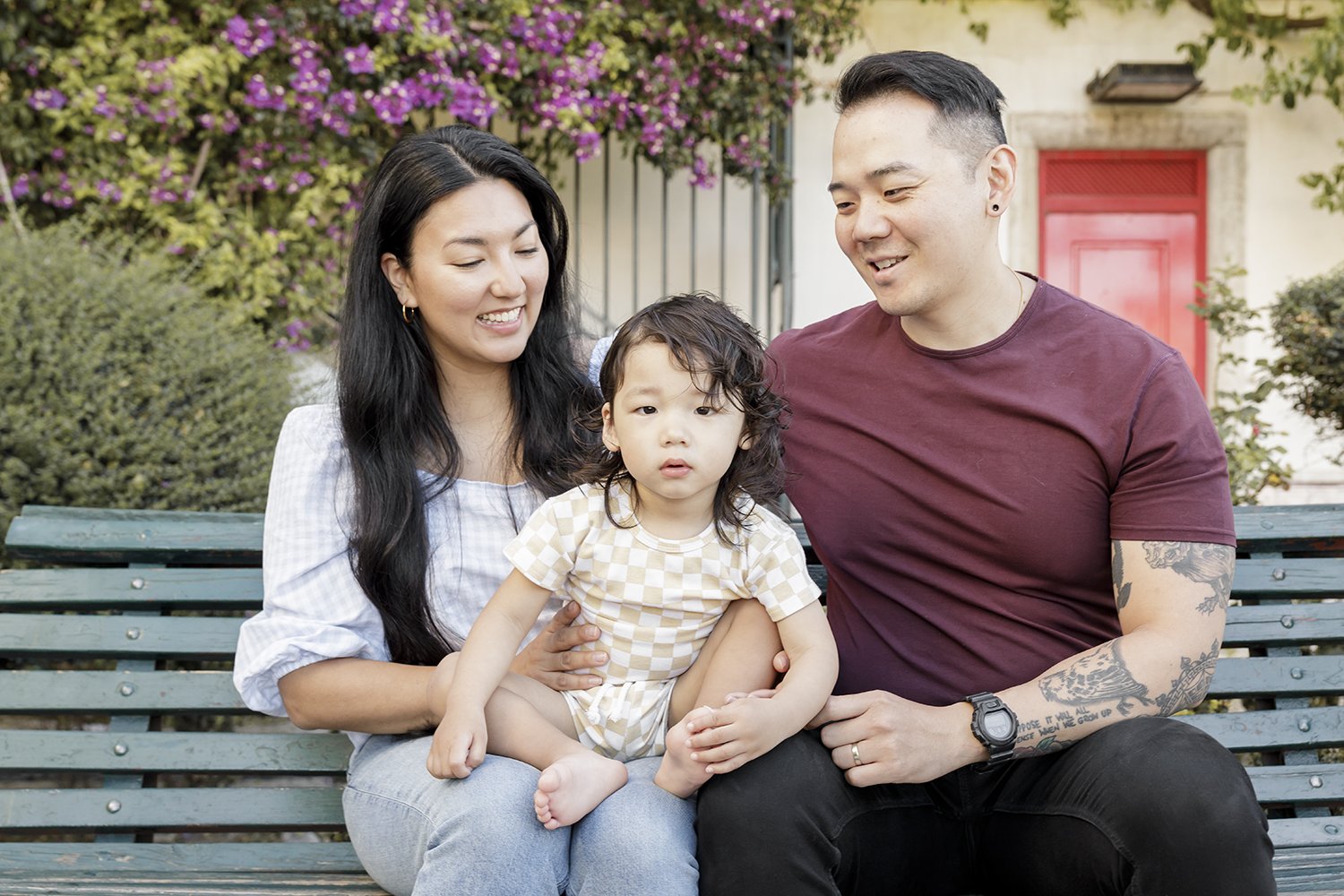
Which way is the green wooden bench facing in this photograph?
toward the camera

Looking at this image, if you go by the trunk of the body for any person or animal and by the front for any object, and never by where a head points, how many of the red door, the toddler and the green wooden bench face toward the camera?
3

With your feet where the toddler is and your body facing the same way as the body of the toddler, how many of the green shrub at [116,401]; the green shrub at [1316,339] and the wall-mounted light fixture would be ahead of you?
0

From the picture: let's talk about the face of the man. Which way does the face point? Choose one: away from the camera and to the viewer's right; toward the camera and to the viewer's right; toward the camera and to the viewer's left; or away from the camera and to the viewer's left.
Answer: toward the camera and to the viewer's left

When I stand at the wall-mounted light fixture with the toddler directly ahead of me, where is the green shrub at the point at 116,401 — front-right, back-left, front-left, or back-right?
front-right

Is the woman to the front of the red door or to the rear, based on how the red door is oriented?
to the front

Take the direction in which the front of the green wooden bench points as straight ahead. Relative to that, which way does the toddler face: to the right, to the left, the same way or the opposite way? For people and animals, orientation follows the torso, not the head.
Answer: the same way

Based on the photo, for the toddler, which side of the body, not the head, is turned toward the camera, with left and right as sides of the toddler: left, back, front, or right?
front

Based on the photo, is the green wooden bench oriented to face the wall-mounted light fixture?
no

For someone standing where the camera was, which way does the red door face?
facing the viewer

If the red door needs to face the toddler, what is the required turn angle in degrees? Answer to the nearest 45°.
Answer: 0° — it already faces them

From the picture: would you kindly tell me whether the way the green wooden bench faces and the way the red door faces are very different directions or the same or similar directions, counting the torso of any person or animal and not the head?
same or similar directions

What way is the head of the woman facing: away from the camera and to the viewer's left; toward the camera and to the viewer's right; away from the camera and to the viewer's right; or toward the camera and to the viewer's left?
toward the camera and to the viewer's right

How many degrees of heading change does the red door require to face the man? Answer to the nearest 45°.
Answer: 0° — it already faces them

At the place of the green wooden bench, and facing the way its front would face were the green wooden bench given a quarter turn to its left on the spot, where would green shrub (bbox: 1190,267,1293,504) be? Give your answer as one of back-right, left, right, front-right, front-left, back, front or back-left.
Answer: front-left

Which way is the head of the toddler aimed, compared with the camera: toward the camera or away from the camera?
toward the camera

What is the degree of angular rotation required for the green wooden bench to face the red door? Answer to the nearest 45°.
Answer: approximately 135° to its left

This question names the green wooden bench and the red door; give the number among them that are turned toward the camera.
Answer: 2
